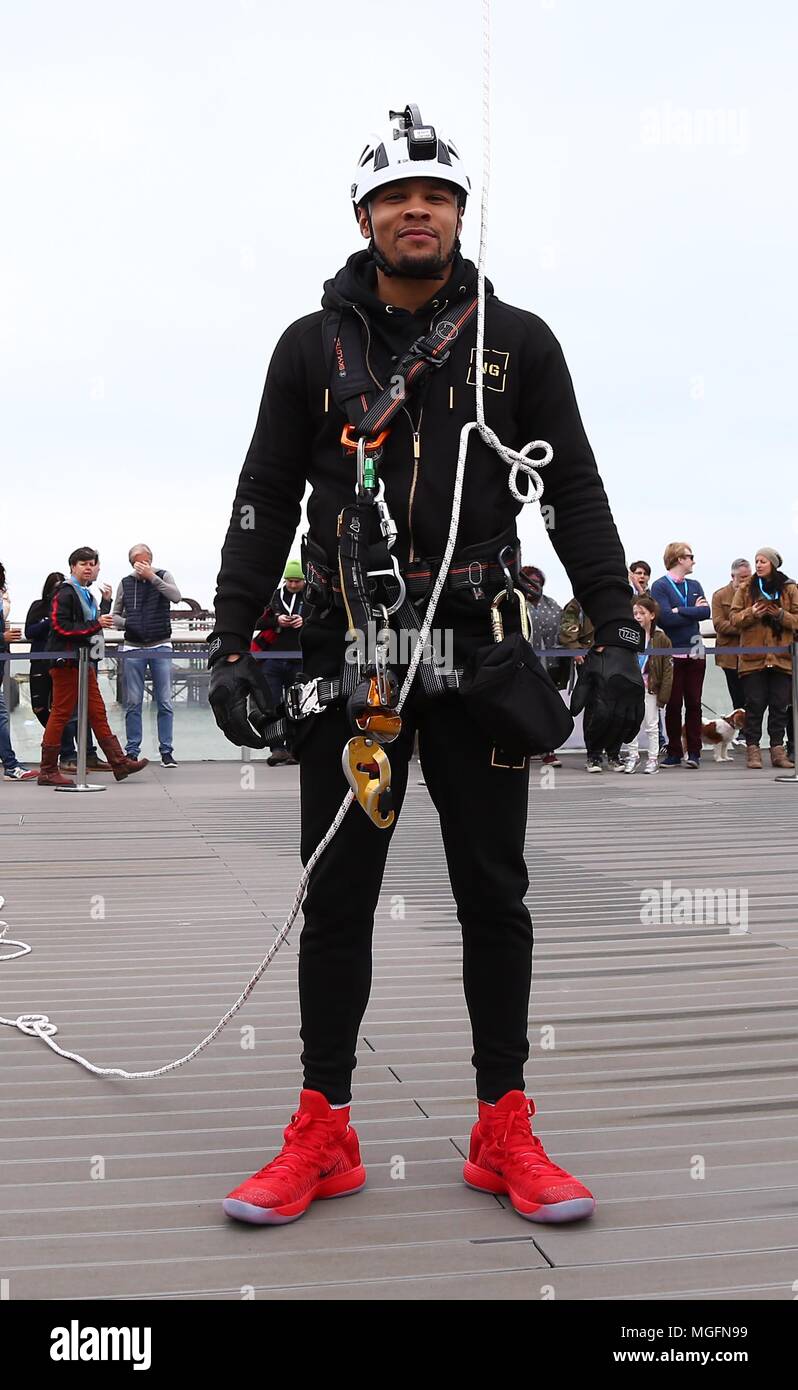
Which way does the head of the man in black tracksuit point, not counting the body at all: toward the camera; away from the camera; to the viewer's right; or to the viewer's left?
toward the camera

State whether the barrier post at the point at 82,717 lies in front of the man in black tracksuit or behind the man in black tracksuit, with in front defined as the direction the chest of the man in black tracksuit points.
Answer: behind

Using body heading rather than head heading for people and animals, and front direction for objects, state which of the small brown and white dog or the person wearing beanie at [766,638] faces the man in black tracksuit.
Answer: the person wearing beanie

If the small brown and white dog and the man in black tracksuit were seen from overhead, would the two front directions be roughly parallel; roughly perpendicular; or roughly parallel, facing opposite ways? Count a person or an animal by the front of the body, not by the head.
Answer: roughly perpendicular

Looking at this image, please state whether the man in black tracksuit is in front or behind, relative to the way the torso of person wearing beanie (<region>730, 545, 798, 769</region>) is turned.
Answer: in front

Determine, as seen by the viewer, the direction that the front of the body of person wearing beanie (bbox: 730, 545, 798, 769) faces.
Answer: toward the camera

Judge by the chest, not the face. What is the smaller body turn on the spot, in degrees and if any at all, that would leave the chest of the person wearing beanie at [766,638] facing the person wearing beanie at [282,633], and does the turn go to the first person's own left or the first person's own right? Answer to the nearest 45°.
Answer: approximately 90° to the first person's own right

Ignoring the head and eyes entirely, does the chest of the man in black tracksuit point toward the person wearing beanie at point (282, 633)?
no

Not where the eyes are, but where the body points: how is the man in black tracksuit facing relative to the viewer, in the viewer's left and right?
facing the viewer
